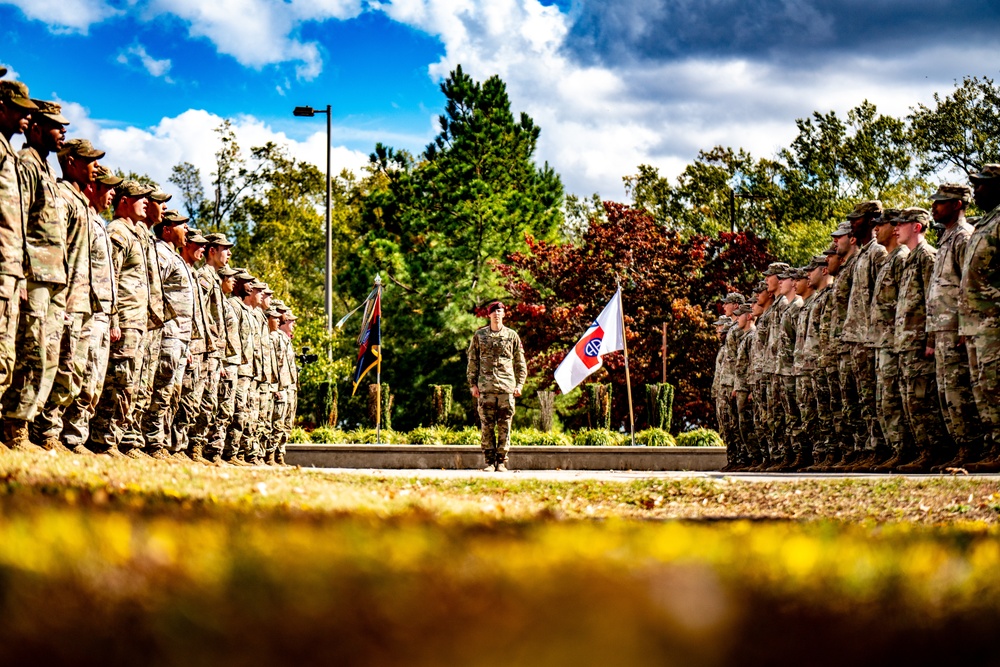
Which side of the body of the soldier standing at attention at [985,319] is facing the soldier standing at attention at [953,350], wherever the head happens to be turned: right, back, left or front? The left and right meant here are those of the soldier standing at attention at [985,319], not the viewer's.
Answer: right

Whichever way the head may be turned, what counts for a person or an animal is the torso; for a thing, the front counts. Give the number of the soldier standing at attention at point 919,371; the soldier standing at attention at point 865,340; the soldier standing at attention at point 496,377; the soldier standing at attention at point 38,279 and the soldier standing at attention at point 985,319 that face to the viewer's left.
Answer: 3

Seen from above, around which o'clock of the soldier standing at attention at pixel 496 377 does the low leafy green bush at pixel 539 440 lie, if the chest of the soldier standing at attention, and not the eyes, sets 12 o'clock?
The low leafy green bush is roughly at 6 o'clock from the soldier standing at attention.

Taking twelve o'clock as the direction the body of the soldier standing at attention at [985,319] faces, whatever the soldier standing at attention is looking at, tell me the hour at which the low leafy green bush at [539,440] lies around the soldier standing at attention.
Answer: The low leafy green bush is roughly at 2 o'clock from the soldier standing at attention.

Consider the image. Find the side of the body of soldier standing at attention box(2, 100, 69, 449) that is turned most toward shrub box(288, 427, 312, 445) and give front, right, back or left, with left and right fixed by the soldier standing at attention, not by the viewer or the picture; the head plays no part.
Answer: left

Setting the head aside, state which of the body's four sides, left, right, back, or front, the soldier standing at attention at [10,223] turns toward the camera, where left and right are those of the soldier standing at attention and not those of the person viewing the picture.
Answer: right

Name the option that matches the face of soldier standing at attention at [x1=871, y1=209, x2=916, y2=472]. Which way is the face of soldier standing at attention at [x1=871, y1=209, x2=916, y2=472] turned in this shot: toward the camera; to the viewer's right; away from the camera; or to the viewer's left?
to the viewer's left

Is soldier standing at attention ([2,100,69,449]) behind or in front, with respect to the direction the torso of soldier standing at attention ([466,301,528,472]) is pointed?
in front

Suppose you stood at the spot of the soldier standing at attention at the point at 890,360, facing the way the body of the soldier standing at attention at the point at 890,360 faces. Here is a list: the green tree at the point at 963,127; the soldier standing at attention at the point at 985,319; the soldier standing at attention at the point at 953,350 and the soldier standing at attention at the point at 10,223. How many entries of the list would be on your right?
1

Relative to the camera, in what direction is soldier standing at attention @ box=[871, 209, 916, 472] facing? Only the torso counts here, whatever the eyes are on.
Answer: to the viewer's left

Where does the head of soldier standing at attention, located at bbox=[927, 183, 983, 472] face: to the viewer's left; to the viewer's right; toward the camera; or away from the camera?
to the viewer's left

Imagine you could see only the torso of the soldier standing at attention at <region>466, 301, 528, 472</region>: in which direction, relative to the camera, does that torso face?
toward the camera

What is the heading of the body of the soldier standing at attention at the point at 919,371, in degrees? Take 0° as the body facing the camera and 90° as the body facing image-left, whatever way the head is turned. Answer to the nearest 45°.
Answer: approximately 90°

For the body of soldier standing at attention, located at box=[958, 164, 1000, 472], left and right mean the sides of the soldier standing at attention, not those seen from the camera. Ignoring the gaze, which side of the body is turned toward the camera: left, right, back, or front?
left

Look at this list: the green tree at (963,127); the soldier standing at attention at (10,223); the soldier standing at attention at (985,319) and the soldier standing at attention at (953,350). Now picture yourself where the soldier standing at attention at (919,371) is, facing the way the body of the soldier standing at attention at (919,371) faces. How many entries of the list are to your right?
1

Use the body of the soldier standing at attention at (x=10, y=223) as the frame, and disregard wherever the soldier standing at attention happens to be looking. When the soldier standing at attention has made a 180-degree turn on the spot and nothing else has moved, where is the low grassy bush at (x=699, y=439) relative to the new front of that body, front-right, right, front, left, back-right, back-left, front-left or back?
back-right

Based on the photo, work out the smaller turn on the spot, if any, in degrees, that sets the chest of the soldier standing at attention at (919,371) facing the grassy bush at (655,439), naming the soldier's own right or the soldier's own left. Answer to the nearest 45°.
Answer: approximately 45° to the soldier's own right

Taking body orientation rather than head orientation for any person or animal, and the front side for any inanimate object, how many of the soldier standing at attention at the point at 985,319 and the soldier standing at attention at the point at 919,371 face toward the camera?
0

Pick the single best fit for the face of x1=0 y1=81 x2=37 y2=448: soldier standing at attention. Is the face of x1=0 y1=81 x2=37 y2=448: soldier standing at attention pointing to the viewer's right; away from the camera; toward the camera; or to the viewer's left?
to the viewer's right

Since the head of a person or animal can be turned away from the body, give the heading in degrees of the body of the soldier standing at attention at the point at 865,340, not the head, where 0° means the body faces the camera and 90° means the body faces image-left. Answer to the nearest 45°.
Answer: approximately 90°

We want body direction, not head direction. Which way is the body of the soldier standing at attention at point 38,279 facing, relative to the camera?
to the viewer's right
